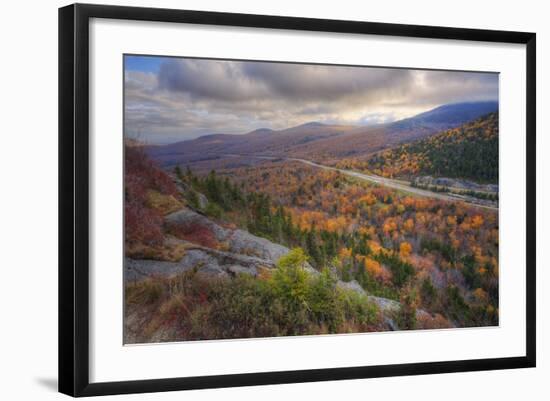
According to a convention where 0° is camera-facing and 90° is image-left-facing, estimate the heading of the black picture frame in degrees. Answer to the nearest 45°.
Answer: approximately 315°
